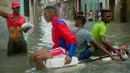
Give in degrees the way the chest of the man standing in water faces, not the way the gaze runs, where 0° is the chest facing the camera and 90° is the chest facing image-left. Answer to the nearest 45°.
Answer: approximately 0°
